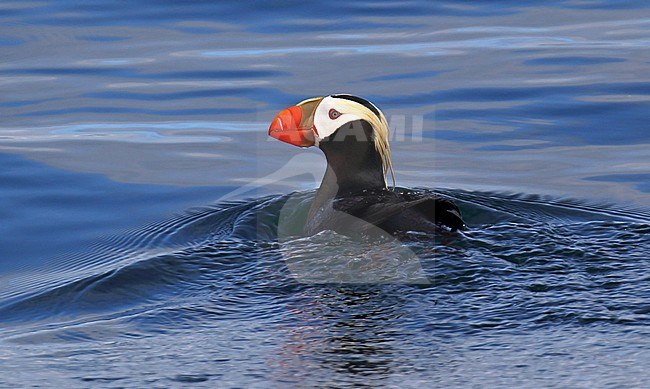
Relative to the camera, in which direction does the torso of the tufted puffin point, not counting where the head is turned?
to the viewer's left
